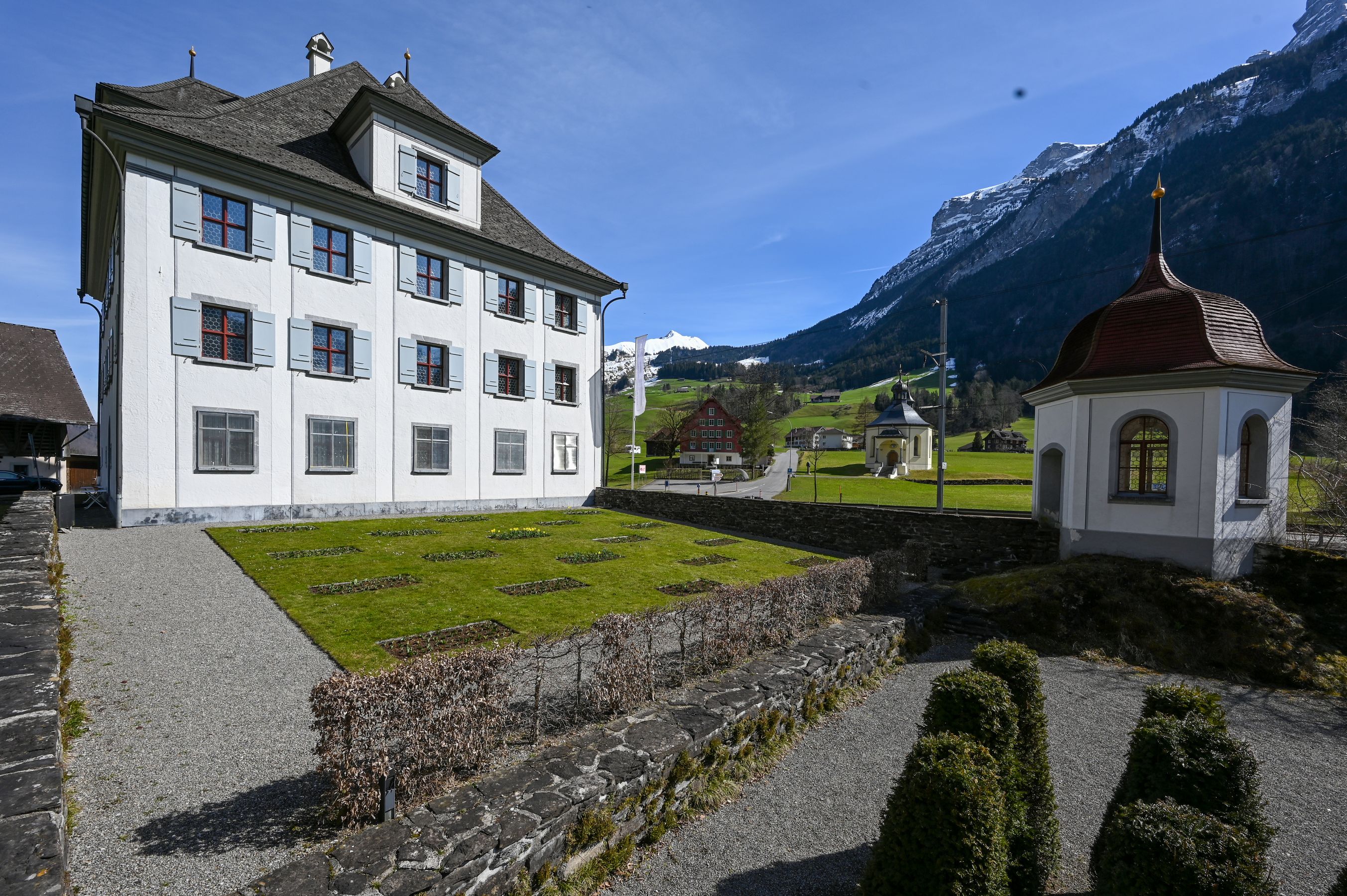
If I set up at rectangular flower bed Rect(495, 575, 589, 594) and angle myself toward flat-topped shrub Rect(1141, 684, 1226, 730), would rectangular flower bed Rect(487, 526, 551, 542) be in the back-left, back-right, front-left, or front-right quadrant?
back-left

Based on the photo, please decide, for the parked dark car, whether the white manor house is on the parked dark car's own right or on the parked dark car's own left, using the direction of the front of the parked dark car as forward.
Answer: on the parked dark car's own right
